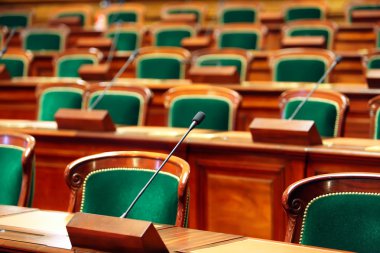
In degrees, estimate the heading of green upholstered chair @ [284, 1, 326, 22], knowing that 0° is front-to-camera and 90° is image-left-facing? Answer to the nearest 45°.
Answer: approximately 0°

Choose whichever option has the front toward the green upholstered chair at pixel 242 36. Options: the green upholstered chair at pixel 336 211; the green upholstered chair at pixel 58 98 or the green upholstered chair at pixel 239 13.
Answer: the green upholstered chair at pixel 239 13

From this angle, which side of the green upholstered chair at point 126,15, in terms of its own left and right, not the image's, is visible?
front

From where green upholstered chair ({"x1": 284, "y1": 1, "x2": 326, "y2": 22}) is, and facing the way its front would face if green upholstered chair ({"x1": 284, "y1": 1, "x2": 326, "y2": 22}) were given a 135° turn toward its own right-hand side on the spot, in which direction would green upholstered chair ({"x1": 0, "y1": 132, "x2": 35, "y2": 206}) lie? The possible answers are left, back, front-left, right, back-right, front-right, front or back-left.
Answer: back-left

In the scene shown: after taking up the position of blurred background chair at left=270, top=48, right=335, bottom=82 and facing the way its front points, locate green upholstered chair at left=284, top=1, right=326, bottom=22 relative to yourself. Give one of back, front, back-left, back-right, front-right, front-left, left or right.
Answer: back

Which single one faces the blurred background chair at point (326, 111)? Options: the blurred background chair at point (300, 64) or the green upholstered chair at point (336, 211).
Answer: the blurred background chair at point (300, 64)

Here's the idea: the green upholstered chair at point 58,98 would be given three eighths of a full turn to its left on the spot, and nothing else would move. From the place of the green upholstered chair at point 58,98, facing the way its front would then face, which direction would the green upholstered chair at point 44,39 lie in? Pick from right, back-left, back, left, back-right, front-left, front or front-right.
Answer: front-left

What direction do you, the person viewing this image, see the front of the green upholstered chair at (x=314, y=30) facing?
facing the viewer

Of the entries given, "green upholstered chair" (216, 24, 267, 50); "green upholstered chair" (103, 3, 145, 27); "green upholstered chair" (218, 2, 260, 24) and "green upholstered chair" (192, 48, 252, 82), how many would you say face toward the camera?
4

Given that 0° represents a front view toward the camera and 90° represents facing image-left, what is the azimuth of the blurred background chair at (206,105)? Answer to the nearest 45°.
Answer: approximately 0°

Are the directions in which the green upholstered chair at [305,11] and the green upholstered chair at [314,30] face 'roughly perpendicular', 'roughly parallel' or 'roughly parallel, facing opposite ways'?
roughly parallel
